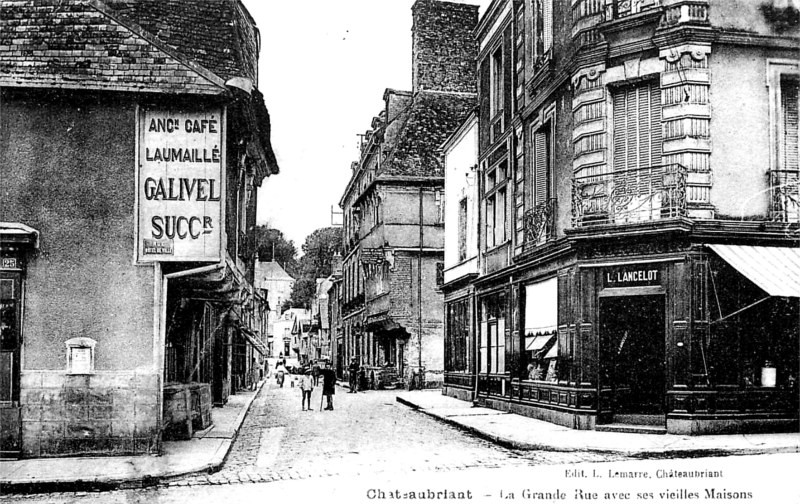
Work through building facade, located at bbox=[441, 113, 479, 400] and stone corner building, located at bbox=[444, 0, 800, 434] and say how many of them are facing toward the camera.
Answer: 1

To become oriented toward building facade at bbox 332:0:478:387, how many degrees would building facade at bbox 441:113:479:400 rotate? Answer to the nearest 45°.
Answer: approximately 90° to its right

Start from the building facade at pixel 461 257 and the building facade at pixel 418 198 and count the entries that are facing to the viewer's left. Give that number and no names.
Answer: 2

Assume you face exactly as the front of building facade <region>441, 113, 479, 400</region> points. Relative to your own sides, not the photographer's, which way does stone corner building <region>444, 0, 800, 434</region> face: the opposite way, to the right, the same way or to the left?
to the left

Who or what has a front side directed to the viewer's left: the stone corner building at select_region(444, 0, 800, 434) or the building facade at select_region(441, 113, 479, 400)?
the building facade

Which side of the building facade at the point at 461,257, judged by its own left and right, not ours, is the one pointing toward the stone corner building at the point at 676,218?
left

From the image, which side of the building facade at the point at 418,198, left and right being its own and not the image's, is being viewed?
left

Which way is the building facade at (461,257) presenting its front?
to the viewer's left

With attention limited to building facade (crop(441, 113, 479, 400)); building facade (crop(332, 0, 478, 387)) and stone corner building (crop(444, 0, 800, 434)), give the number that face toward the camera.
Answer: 1

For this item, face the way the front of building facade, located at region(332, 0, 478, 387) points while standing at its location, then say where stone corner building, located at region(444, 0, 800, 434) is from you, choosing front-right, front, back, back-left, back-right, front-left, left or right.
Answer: left

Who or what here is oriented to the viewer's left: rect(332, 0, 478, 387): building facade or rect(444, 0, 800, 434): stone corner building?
the building facade

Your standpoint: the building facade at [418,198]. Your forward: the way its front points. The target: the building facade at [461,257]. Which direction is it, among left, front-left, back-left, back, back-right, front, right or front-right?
left
